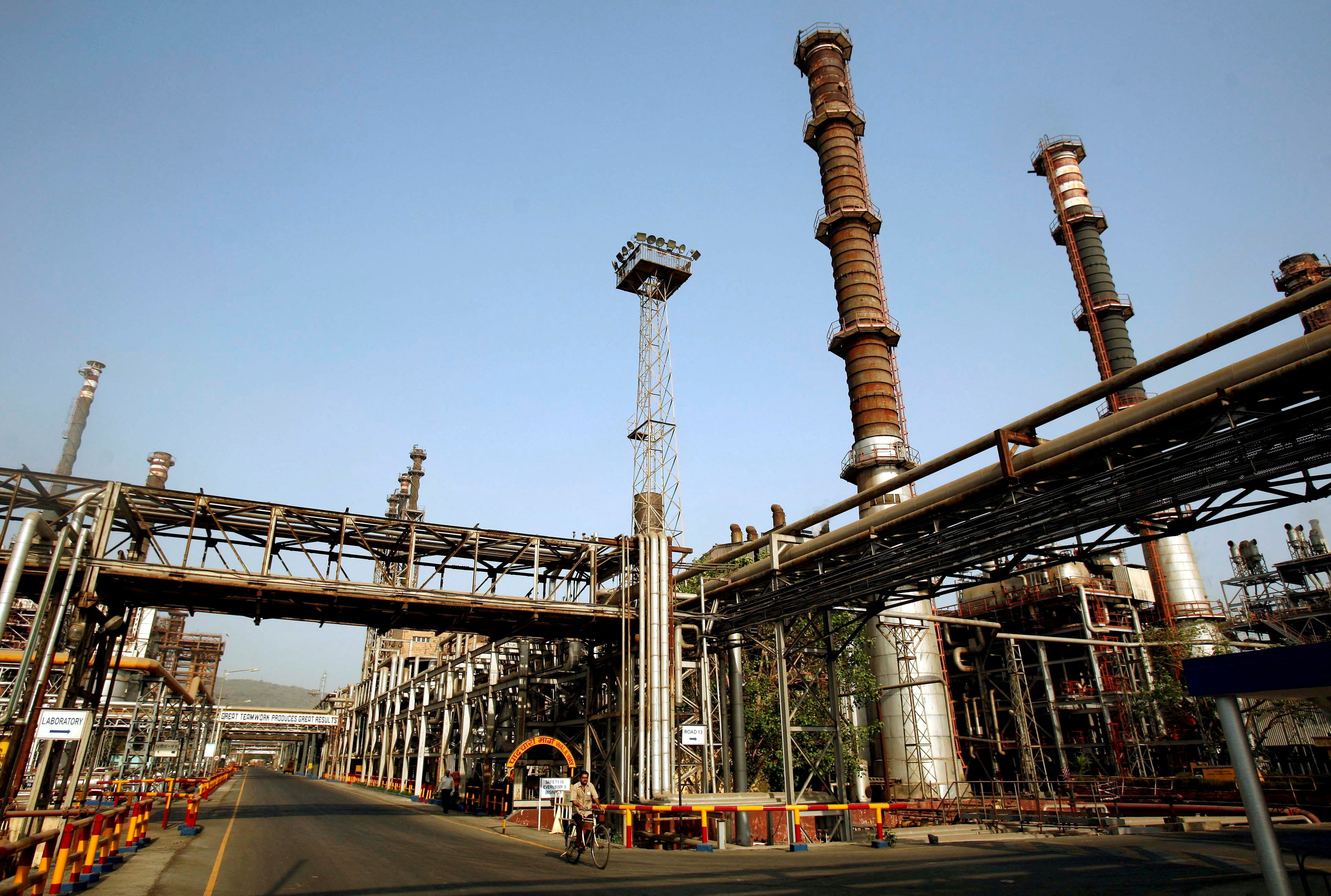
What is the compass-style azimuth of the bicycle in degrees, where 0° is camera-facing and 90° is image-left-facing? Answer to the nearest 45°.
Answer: approximately 315°

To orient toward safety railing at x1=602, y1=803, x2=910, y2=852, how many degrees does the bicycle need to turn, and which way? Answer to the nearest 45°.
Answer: approximately 90° to its left

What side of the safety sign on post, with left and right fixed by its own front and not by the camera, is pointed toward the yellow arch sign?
back

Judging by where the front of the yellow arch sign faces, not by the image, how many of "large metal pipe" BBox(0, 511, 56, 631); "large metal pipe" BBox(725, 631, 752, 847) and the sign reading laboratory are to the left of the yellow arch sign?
1

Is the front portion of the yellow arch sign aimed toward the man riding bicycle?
yes

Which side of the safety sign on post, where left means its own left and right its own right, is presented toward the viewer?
front

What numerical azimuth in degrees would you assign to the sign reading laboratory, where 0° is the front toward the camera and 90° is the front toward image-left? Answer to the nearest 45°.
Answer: approximately 0°

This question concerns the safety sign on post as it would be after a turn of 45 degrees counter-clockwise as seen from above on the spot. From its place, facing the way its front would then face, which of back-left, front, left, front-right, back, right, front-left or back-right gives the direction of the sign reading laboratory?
right

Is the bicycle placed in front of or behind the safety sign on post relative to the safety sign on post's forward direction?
in front

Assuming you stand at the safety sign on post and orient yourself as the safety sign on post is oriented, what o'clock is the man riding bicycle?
The man riding bicycle is roughly at 12 o'clock from the safety sign on post.

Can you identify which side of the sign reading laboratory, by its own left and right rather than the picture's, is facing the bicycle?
left

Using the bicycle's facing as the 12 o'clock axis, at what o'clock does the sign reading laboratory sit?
The sign reading laboratory is roughly at 4 o'clock from the bicycle.

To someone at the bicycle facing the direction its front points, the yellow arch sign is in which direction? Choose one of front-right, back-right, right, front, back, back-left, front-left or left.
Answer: back-left

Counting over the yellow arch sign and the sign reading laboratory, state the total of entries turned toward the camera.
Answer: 2

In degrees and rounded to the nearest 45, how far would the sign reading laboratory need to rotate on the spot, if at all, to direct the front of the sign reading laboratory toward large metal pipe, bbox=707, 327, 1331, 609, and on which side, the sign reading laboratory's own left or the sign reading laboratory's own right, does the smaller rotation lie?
approximately 45° to the sign reading laboratory's own left
